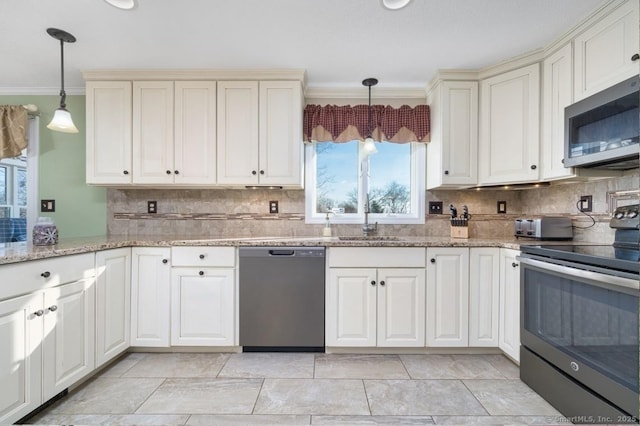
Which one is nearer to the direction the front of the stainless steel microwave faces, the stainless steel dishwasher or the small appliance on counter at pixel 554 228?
the stainless steel dishwasher

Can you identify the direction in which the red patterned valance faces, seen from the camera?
facing the viewer

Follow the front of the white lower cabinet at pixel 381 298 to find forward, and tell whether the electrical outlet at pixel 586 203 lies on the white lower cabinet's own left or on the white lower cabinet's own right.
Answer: on the white lower cabinet's own left

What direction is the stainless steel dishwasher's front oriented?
toward the camera

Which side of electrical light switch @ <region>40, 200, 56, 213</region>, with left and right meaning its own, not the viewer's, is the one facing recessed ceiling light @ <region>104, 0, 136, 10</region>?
front

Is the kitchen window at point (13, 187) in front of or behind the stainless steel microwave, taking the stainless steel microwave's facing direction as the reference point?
in front

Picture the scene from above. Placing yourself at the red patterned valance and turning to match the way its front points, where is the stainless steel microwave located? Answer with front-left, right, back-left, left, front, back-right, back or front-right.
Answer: front-left

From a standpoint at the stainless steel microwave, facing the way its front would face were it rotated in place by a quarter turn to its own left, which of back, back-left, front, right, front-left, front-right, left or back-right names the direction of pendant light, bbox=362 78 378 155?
back-right

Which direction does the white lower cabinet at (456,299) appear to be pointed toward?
toward the camera

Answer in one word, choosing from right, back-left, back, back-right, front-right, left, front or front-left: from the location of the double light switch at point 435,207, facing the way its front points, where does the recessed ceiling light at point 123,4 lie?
front-right
